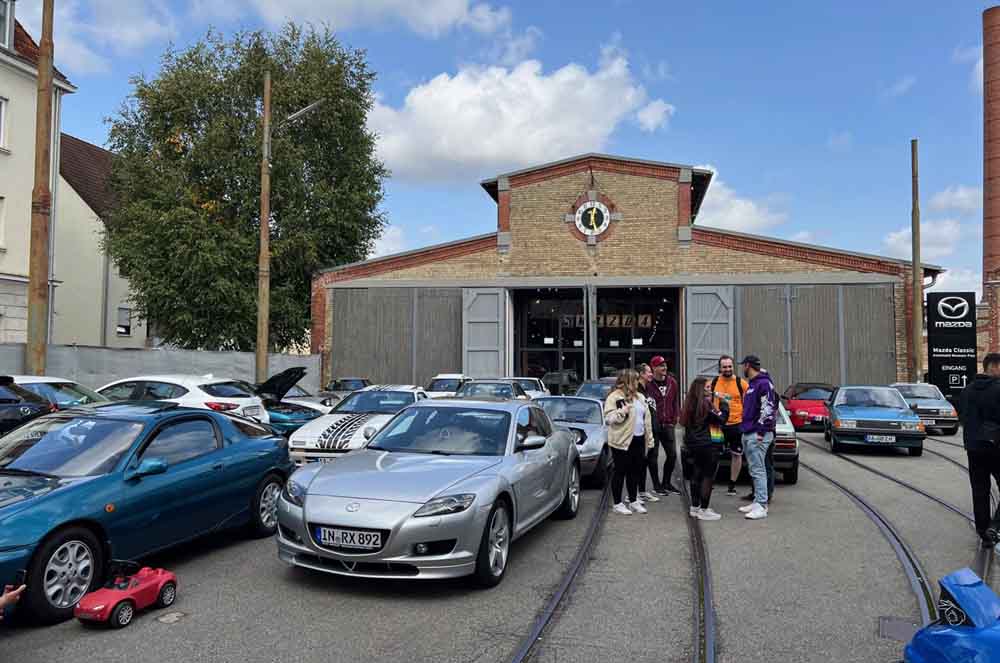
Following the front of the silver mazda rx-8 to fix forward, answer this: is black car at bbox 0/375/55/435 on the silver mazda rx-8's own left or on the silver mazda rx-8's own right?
on the silver mazda rx-8's own right

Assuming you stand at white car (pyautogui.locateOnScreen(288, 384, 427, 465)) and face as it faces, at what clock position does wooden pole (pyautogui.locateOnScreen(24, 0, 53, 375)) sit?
The wooden pole is roughly at 2 o'clock from the white car.

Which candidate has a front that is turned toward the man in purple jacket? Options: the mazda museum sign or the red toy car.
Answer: the mazda museum sign

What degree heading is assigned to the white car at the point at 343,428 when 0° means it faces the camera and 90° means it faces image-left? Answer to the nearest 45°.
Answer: approximately 45°

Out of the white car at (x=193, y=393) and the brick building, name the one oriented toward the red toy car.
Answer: the brick building

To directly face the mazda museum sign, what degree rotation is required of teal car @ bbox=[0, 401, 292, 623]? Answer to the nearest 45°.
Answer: approximately 135° to its left

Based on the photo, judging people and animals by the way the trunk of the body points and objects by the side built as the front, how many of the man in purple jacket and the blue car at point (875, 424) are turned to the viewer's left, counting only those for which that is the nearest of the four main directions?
1

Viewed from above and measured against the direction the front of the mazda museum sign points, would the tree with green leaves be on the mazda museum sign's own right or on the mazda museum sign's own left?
on the mazda museum sign's own right

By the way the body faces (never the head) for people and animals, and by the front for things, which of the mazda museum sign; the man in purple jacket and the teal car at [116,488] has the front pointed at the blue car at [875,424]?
the mazda museum sign

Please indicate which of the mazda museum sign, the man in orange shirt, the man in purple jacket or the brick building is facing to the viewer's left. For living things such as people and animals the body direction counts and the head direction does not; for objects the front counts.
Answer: the man in purple jacket

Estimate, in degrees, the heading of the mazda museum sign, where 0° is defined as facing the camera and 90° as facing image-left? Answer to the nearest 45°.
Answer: approximately 0°

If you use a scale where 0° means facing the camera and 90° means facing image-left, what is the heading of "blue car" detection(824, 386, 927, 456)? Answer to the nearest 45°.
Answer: approximately 0°

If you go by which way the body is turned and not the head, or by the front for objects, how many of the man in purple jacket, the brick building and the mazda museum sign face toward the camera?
2
